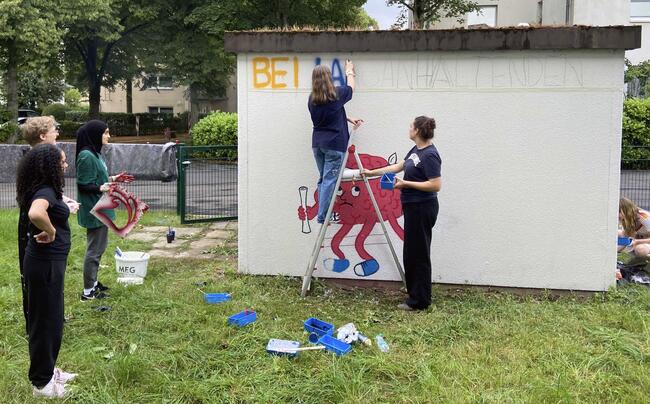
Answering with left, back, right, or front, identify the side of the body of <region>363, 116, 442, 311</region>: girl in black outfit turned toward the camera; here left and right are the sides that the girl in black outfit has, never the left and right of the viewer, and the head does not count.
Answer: left

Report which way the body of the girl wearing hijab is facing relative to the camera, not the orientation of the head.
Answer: to the viewer's right

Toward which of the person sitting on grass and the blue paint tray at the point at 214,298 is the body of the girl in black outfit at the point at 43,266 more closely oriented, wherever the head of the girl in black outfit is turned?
the person sitting on grass

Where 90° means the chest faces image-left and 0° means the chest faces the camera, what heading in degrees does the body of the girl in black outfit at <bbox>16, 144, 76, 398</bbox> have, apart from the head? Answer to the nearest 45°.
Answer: approximately 270°

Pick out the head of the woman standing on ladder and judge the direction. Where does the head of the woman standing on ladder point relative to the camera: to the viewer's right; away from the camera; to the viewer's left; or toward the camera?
away from the camera

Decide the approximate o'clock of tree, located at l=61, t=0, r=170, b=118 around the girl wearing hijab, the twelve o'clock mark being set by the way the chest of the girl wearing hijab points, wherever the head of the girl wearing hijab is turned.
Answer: The tree is roughly at 9 o'clock from the girl wearing hijab.

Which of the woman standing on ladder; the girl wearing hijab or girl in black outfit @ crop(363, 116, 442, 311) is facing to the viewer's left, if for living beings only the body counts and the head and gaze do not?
the girl in black outfit

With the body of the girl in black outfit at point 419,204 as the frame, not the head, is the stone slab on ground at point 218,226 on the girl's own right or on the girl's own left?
on the girl's own right

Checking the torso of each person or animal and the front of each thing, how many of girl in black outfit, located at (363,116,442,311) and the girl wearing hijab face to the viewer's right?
1

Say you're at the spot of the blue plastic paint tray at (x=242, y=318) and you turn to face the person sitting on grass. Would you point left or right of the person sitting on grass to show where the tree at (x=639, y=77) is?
left

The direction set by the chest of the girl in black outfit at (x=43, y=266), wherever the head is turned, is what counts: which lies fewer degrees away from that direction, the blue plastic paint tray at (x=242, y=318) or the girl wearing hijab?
the blue plastic paint tray
